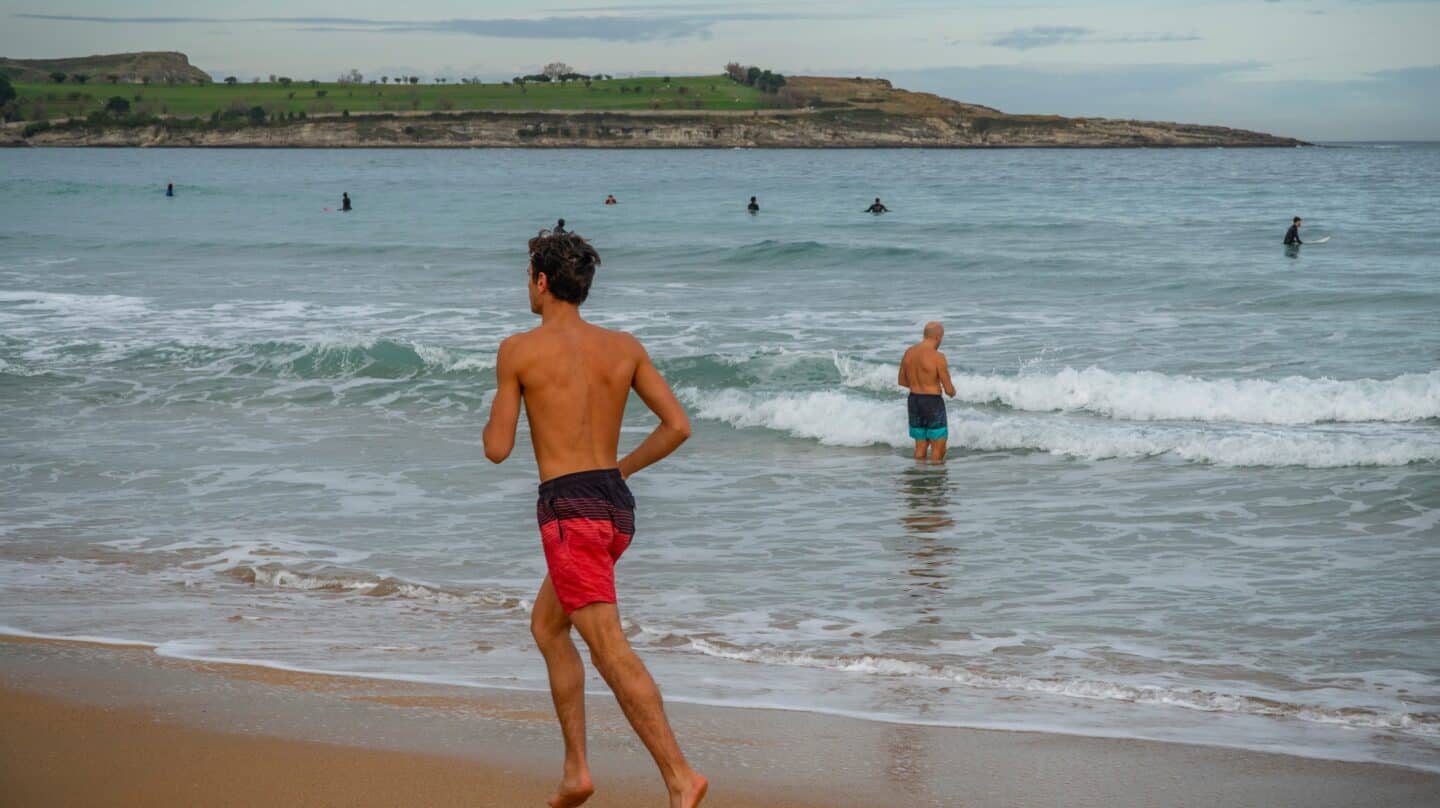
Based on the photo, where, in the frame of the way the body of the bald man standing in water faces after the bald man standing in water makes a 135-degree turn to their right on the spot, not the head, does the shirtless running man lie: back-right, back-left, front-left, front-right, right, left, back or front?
front

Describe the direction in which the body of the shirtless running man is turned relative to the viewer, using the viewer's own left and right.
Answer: facing away from the viewer and to the left of the viewer

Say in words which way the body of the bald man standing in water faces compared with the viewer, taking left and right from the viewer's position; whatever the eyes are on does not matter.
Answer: facing away from the viewer and to the right of the viewer
